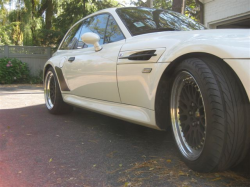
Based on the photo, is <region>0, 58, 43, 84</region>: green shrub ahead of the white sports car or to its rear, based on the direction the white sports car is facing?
to the rear

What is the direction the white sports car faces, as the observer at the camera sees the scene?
facing the viewer and to the right of the viewer
